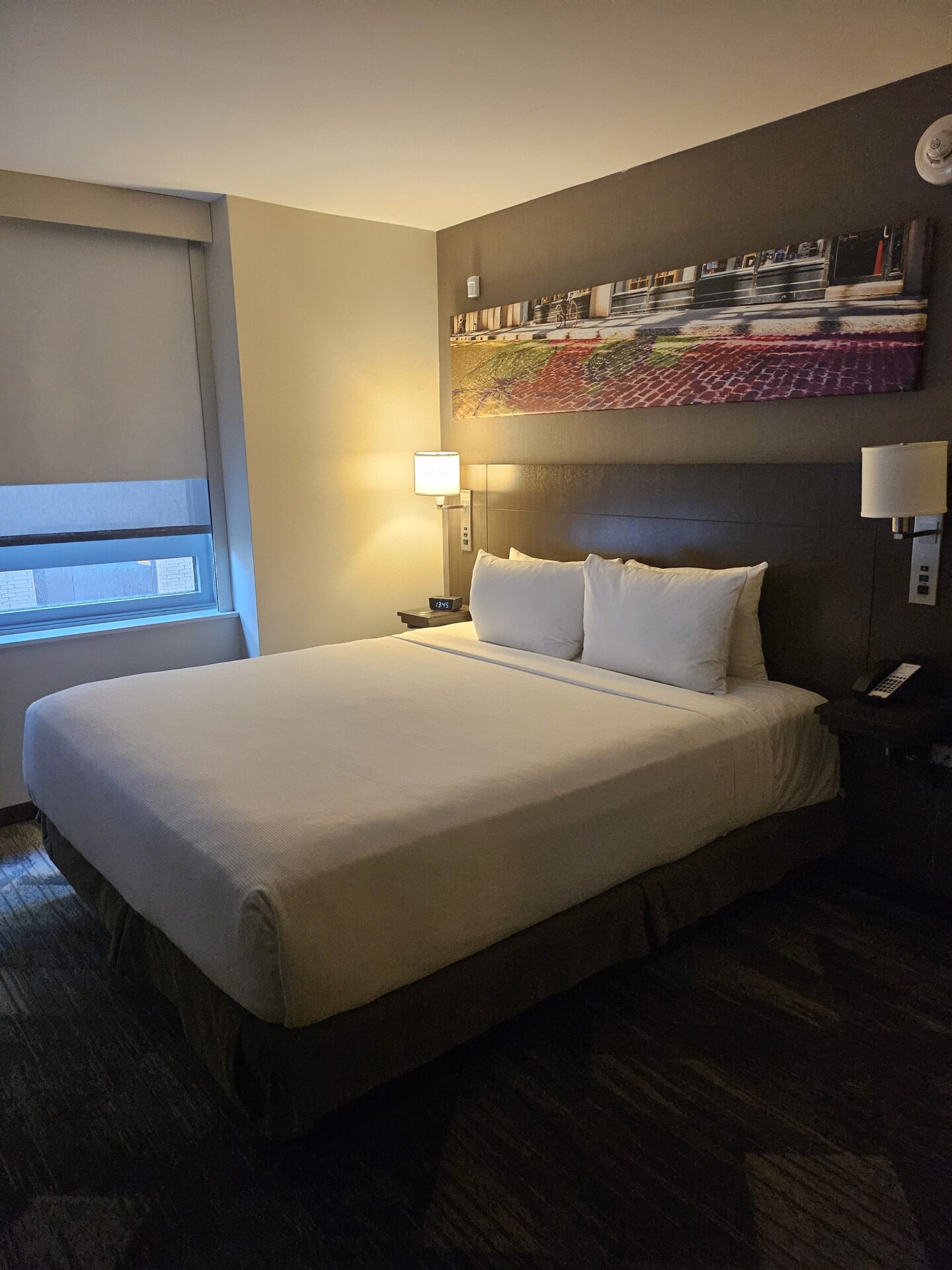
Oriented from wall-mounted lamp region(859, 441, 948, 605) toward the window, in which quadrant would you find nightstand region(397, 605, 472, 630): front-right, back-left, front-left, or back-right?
front-right

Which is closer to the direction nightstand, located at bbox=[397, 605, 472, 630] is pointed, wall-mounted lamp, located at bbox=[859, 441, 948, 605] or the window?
the window

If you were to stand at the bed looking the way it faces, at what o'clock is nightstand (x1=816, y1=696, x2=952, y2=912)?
The nightstand is roughly at 7 o'clock from the bed.

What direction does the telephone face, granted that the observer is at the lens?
facing the viewer and to the left of the viewer

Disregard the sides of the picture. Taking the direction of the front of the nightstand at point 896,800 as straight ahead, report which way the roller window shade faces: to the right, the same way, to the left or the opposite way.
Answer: to the left

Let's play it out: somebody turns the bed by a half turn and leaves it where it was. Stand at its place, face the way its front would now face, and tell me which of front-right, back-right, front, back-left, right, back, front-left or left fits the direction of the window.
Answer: left

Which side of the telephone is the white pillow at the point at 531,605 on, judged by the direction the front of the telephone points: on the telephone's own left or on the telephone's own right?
on the telephone's own right

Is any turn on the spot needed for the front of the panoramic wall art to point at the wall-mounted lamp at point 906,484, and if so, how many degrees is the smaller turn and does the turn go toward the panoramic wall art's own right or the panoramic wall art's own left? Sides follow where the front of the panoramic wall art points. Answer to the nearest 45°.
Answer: approximately 90° to the panoramic wall art's own left

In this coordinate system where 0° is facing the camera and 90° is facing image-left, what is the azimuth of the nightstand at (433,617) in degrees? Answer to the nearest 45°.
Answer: approximately 45°

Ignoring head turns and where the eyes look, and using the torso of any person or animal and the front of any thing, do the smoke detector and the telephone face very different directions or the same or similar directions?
same or similar directions

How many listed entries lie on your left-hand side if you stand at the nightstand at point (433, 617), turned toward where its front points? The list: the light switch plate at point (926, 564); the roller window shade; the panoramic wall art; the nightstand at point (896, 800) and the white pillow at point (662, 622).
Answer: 4

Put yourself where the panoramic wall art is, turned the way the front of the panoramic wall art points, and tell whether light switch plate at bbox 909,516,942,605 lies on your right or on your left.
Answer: on your left

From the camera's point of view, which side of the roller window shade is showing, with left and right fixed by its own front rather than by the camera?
front

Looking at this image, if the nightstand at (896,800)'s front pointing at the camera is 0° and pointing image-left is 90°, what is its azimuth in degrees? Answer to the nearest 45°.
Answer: approximately 45°
